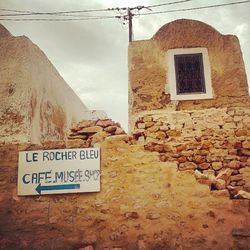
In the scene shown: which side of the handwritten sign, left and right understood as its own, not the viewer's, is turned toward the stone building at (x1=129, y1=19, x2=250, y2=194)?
left

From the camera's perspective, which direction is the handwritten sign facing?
toward the camera
